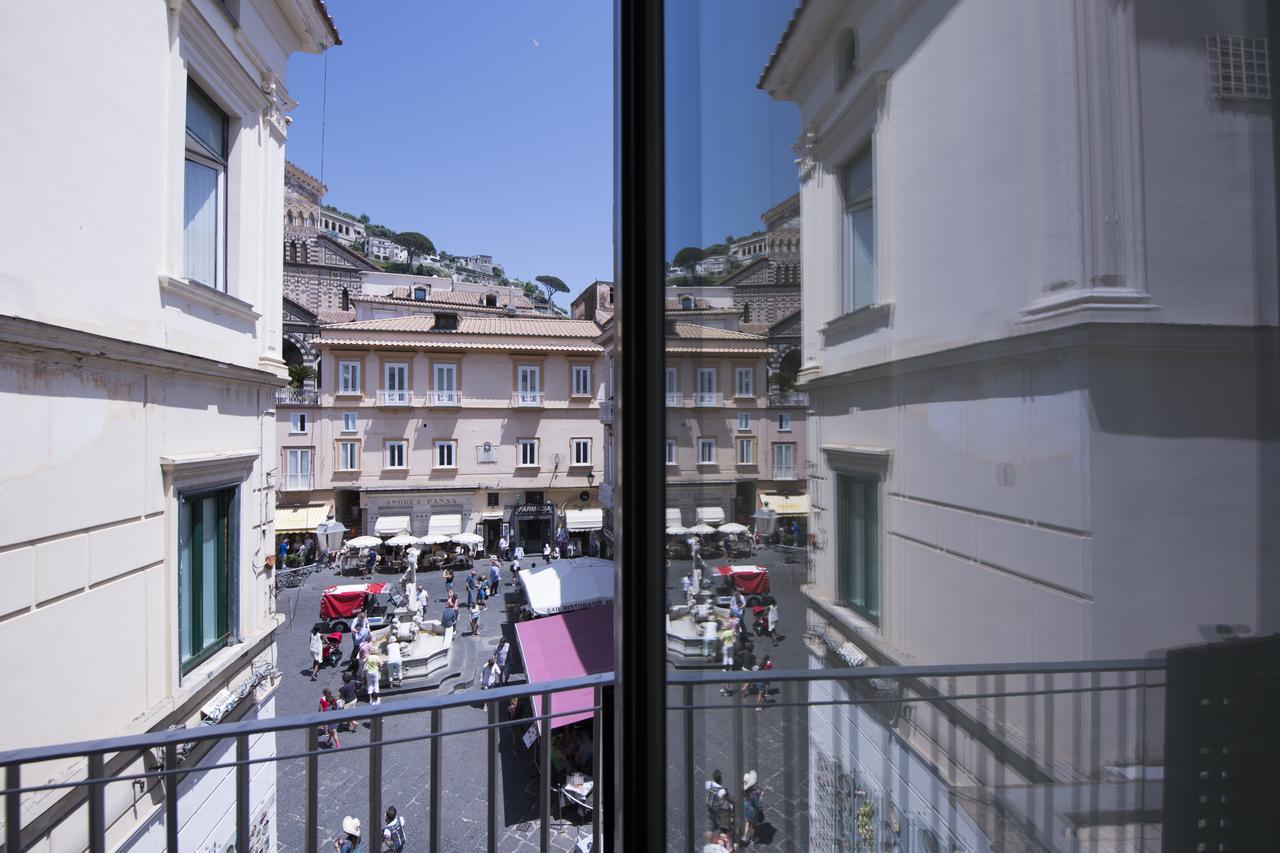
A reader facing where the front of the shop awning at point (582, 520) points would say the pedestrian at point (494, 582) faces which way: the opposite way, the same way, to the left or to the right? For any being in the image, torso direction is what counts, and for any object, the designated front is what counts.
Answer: the opposite way

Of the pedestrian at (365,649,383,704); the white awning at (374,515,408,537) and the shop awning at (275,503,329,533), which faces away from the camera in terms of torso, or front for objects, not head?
the pedestrian

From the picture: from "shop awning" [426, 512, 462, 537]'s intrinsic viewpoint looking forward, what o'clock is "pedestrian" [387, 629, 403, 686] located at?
The pedestrian is roughly at 12 o'clock from the shop awning.

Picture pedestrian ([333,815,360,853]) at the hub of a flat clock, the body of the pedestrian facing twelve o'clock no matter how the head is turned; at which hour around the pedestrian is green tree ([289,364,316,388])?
The green tree is roughly at 12 o'clock from the pedestrian.

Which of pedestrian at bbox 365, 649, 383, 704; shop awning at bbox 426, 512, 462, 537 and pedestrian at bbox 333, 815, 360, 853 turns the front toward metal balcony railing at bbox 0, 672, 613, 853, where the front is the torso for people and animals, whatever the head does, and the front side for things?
the shop awning

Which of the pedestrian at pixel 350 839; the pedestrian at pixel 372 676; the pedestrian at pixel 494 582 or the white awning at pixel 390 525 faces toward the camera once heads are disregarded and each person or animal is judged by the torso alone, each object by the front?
the white awning

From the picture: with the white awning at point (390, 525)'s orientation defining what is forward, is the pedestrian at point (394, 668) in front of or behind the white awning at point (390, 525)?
in front

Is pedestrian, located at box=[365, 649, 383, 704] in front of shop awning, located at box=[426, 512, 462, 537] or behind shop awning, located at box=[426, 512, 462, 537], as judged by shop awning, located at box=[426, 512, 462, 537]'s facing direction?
in front

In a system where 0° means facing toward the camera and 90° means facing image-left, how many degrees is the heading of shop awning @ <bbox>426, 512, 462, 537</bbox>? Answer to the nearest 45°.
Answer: approximately 0°

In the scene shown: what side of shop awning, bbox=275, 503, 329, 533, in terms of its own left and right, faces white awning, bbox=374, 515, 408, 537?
left

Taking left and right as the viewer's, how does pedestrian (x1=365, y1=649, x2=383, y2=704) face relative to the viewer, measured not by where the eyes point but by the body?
facing away from the viewer

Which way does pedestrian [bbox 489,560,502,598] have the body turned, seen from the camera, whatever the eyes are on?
away from the camera

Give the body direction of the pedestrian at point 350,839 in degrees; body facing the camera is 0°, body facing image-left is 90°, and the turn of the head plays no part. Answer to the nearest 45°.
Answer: approximately 180°
